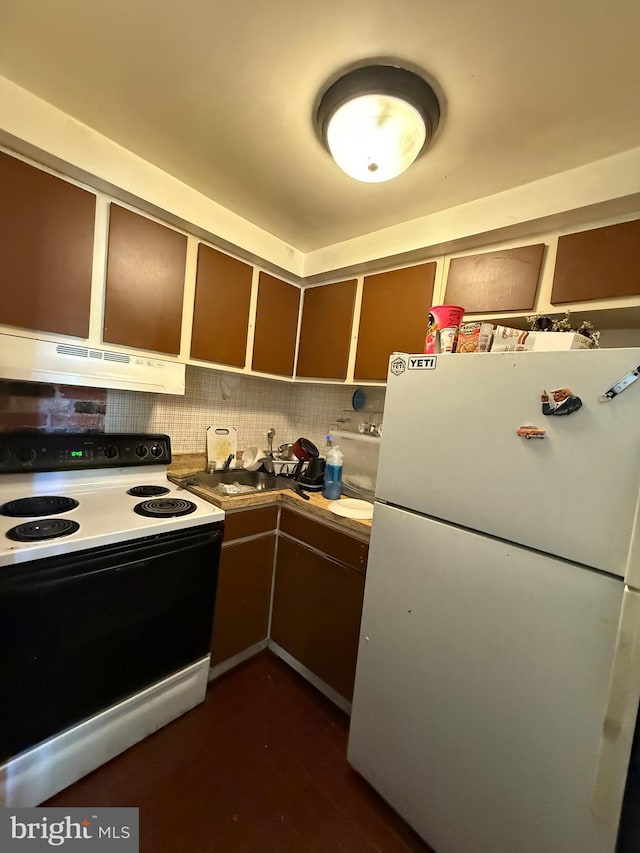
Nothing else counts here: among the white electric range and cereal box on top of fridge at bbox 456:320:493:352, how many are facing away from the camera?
0

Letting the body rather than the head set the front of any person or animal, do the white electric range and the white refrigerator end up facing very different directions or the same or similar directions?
very different directions

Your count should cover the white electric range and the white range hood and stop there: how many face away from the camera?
0

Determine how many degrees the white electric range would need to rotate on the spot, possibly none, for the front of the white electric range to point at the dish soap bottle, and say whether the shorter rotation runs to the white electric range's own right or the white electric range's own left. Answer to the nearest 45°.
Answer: approximately 45° to the white electric range's own left

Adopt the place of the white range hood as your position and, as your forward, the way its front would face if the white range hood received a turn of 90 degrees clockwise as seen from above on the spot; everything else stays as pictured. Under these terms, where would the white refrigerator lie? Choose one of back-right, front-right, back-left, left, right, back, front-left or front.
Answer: left

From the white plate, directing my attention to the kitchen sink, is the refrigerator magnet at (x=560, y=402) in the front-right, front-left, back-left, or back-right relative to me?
back-left

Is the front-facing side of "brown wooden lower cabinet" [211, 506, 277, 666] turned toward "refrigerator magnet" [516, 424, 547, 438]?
yes

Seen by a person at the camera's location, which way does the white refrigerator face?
facing the viewer and to the left of the viewer

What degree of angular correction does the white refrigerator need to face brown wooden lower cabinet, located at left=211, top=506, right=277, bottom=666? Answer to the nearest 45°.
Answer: approximately 45° to its right

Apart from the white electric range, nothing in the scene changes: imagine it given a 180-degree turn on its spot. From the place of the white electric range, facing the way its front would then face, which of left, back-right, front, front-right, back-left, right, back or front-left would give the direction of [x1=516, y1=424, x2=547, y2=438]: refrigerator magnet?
back

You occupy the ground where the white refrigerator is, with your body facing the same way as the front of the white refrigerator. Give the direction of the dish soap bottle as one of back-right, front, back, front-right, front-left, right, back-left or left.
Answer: right

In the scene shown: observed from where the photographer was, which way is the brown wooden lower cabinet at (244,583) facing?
facing the viewer and to the right of the viewer
